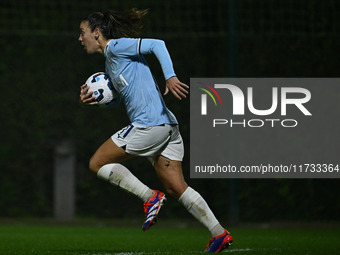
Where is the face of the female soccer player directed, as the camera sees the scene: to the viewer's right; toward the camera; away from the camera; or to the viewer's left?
to the viewer's left

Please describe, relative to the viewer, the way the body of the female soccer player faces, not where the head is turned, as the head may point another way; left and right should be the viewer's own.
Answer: facing to the left of the viewer
